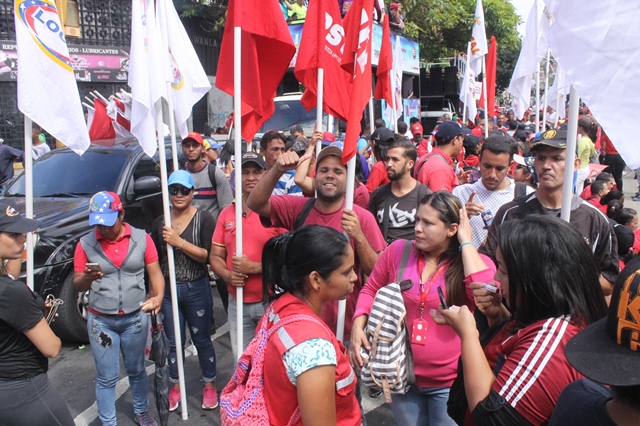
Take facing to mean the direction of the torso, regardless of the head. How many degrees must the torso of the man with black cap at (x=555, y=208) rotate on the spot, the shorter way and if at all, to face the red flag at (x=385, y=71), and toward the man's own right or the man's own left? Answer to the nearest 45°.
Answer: approximately 135° to the man's own right

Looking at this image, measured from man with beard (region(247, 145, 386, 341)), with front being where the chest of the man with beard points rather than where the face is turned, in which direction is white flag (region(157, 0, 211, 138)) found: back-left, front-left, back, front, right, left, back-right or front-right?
back-right

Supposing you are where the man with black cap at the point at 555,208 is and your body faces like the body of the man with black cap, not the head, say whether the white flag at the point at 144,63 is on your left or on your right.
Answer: on your right

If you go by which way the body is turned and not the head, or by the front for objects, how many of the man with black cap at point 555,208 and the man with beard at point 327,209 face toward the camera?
2

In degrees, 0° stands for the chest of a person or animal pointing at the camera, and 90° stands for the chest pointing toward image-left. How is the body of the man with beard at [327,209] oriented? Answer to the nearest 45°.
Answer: approximately 0°

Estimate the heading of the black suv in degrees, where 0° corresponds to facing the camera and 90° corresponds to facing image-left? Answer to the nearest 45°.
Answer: approximately 45°

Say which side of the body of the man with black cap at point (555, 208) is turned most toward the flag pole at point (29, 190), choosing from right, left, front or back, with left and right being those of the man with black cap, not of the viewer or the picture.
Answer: right

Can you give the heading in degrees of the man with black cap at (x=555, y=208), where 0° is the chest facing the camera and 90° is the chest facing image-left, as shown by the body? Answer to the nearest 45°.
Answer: approximately 0°

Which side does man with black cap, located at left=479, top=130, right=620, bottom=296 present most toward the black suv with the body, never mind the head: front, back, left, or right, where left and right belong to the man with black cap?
right

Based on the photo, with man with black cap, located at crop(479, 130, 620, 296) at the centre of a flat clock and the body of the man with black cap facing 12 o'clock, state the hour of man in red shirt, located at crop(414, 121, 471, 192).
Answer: The man in red shirt is roughly at 5 o'clock from the man with black cap.
